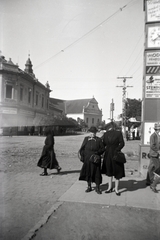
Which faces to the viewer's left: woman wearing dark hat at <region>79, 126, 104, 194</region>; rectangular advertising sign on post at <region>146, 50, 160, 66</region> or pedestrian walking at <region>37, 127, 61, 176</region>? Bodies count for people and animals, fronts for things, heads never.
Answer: the pedestrian walking

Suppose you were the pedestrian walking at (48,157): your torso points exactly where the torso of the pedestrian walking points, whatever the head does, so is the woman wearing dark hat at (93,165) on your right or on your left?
on your left

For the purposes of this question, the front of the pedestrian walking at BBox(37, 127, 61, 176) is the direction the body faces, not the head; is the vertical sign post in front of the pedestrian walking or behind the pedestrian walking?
behind

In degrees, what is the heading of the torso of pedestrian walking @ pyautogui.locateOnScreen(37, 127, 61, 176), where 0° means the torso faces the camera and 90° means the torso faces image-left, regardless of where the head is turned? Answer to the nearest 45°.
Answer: approximately 90°

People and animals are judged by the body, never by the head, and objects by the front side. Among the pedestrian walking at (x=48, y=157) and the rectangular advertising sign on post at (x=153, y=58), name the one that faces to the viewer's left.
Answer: the pedestrian walking

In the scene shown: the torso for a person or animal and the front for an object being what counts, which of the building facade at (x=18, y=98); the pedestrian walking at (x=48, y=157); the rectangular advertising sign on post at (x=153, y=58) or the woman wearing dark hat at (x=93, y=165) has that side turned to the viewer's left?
the pedestrian walking

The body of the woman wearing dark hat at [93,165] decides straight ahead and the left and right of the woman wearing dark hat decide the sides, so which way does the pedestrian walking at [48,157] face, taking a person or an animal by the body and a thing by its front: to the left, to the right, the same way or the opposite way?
to the right

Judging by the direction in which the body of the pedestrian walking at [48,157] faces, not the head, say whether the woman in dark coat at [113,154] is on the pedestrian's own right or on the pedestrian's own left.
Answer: on the pedestrian's own left

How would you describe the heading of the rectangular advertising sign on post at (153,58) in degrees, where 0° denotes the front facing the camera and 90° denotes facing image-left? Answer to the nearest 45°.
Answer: approximately 0°

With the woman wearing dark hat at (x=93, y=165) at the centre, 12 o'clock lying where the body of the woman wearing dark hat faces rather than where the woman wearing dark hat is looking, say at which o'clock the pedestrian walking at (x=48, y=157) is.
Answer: The pedestrian walking is roughly at 5 o'clock from the woman wearing dark hat.
